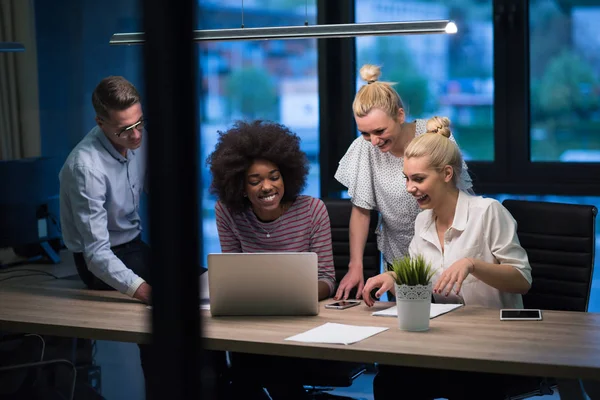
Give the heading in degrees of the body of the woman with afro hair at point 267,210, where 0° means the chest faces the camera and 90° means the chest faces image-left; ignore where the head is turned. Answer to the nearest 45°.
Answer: approximately 0°

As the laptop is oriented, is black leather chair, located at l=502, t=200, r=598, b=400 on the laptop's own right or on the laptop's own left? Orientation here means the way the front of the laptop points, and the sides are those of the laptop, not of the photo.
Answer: on the laptop's own right

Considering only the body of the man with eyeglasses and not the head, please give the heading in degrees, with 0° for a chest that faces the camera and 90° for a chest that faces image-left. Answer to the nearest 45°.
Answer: approximately 315°

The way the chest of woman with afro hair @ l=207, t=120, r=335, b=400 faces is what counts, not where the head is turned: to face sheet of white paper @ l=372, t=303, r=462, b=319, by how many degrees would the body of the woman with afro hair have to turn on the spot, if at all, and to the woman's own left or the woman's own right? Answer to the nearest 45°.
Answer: approximately 45° to the woman's own left

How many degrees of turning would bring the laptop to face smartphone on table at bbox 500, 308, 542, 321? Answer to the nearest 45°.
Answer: approximately 90° to its right

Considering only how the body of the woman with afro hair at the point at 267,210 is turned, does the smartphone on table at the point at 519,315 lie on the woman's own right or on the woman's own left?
on the woman's own left

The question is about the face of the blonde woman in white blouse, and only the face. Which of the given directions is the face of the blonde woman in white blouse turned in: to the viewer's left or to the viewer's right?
to the viewer's left

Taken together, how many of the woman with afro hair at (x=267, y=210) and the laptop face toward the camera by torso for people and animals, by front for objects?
1

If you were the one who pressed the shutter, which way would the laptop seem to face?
facing away from the viewer
